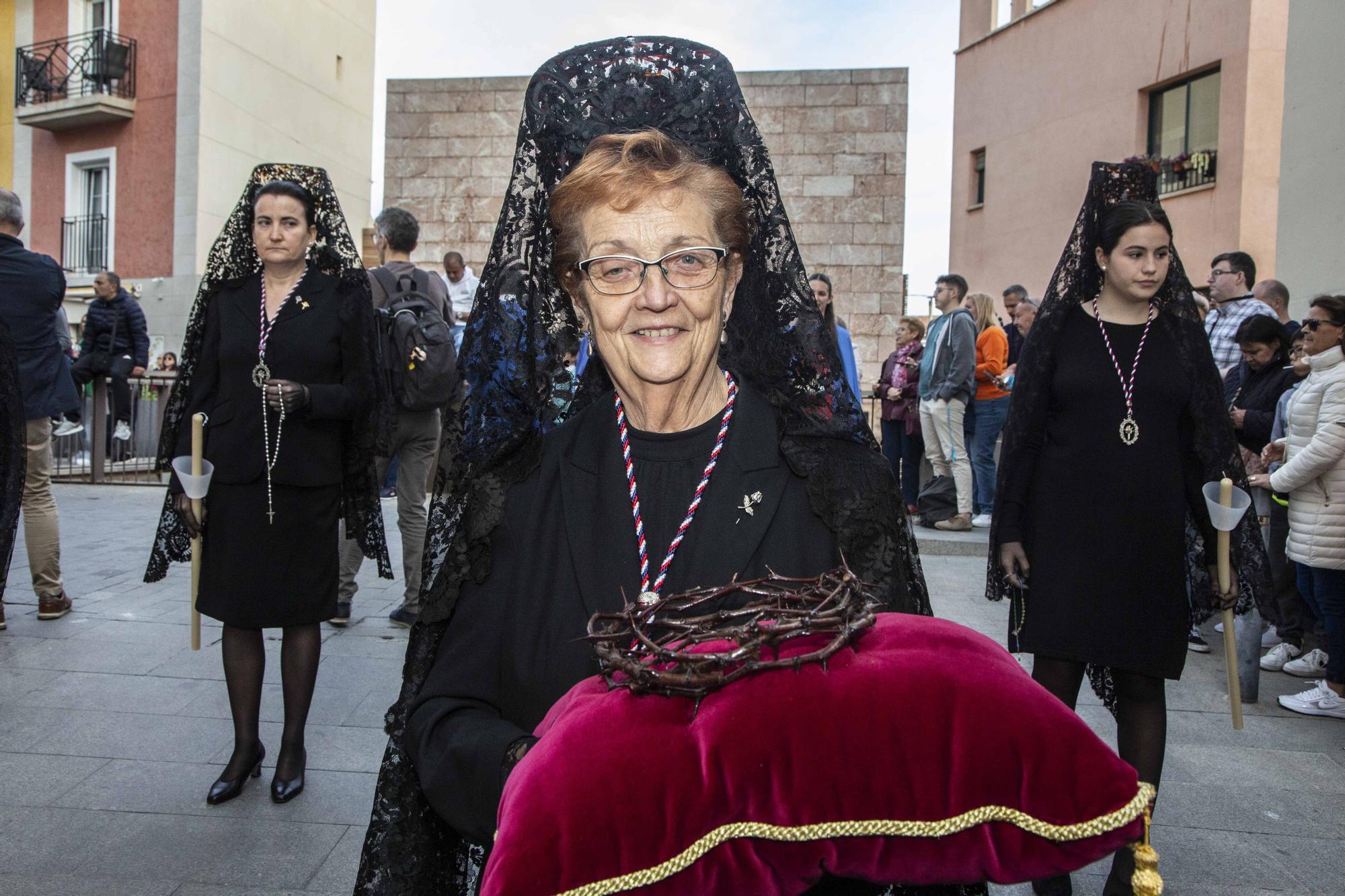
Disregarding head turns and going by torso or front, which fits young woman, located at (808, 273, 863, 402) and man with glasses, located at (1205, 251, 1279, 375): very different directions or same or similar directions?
same or similar directions

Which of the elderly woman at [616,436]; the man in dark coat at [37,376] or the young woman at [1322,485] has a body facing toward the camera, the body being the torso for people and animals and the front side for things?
the elderly woman

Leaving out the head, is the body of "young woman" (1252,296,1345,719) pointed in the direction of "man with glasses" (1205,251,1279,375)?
no

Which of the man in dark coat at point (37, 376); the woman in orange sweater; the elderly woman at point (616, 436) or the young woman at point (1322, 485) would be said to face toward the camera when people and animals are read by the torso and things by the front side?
the elderly woman

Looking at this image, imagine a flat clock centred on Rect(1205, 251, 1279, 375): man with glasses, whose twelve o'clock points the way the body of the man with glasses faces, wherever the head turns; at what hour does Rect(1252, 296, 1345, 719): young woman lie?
The young woman is roughly at 10 o'clock from the man with glasses.

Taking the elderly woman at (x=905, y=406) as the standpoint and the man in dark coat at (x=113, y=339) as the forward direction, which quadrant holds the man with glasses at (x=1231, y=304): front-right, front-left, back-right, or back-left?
back-left

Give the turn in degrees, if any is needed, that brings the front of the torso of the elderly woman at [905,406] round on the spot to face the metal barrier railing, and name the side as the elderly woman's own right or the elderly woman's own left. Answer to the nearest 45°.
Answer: approximately 45° to the elderly woman's own right

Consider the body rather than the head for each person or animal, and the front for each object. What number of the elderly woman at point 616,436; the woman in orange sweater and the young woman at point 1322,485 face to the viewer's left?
2

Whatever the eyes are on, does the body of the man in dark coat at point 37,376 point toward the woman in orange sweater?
no

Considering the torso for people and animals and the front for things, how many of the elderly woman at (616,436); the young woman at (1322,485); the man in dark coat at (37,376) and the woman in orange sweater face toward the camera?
1

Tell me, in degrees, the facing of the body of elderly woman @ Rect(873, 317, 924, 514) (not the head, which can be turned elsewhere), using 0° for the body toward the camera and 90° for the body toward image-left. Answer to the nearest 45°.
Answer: approximately 45°

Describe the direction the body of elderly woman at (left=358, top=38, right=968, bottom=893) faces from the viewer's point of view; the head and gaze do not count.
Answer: toward the camera

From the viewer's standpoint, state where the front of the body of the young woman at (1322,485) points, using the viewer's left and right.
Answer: facing to the left of the viewer

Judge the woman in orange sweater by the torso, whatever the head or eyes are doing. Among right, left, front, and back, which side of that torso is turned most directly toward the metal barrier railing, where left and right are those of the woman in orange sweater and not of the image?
front

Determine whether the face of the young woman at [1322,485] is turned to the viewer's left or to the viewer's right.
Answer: to the viewer's left

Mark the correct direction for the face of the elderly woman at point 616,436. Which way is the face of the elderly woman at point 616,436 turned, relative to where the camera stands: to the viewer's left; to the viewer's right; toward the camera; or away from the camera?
toward the camera
